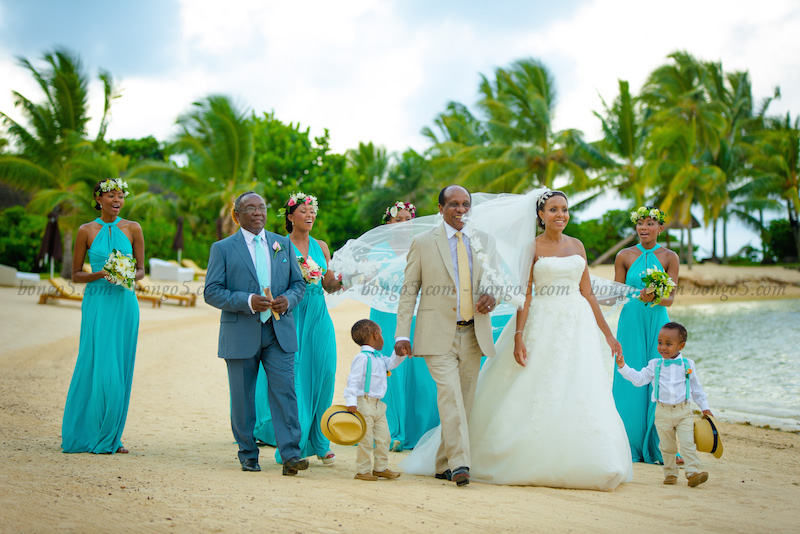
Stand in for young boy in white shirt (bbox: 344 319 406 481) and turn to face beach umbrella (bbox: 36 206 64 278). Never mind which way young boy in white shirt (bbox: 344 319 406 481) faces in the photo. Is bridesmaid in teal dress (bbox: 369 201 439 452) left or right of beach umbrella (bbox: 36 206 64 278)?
right

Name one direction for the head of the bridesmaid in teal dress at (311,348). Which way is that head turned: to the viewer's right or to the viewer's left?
to the viewer's right

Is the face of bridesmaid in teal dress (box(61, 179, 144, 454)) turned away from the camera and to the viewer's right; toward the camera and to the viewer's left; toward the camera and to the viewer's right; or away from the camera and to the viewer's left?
toward the camera and to the viewer's right

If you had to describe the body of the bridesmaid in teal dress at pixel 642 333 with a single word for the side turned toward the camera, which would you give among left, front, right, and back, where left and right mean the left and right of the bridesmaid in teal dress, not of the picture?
front

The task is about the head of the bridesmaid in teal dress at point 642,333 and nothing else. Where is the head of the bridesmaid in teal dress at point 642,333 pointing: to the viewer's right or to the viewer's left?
to the viewer's left

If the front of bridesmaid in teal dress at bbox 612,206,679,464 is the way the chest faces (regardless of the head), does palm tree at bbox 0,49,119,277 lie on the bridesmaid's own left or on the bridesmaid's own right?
on the bridesmaid's own right

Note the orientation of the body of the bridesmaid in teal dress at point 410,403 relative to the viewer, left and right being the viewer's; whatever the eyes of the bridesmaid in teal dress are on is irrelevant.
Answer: facing the viewer

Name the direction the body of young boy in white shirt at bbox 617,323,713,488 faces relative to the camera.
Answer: toward the camera

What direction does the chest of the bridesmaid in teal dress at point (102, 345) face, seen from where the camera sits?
toward the camera

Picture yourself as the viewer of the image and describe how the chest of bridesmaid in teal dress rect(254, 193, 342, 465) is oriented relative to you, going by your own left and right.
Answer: facing the viewer and to the right of the viewer
